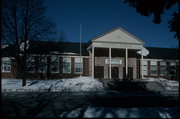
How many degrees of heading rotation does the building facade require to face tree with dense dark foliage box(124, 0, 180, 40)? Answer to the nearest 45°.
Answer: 0° — it already faces it

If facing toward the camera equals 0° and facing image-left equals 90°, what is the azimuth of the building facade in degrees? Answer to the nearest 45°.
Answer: approximately 0°

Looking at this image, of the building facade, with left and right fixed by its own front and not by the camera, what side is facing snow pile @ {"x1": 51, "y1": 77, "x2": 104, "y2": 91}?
front
